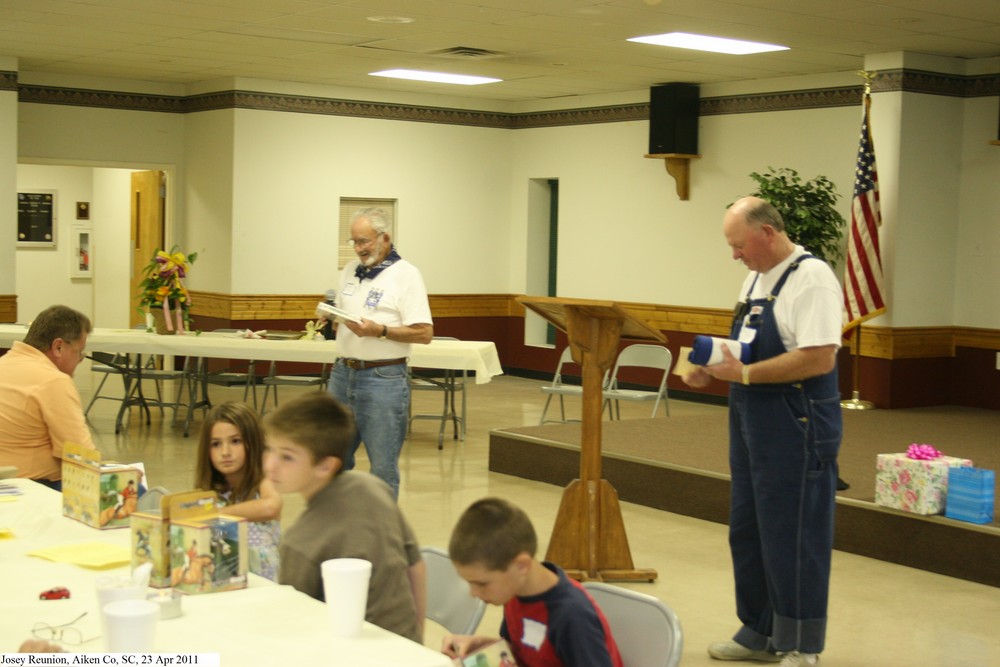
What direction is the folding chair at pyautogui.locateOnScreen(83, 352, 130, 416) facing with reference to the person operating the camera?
facing to the left of the viewer

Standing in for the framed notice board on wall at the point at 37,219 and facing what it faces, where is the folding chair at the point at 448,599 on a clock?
The folding chair is roughly at 12 o'clock from the framed notice board on wall.

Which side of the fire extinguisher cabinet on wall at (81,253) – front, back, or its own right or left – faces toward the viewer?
front

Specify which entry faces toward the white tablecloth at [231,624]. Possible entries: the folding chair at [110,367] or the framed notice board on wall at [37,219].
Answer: the framed notice board on wall

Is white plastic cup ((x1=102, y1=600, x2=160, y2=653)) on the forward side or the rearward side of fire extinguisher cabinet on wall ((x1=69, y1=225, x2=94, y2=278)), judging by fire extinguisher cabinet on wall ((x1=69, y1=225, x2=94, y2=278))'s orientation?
on the forward side

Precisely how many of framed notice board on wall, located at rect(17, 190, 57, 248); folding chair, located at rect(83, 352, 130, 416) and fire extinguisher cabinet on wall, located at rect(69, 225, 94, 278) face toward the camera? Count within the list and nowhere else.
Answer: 2

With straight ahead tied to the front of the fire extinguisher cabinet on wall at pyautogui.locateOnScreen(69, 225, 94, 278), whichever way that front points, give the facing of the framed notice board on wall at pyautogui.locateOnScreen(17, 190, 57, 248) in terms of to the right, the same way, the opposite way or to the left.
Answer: the same way

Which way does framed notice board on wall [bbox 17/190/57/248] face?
toward the camera

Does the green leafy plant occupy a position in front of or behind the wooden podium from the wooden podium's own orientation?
behind

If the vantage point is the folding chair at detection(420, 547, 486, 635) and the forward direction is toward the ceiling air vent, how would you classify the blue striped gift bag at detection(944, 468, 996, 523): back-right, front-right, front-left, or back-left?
front-right

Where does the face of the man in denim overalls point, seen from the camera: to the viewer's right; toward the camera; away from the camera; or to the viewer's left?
to the viewer's left

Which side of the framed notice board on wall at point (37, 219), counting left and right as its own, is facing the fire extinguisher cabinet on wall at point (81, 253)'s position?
left
